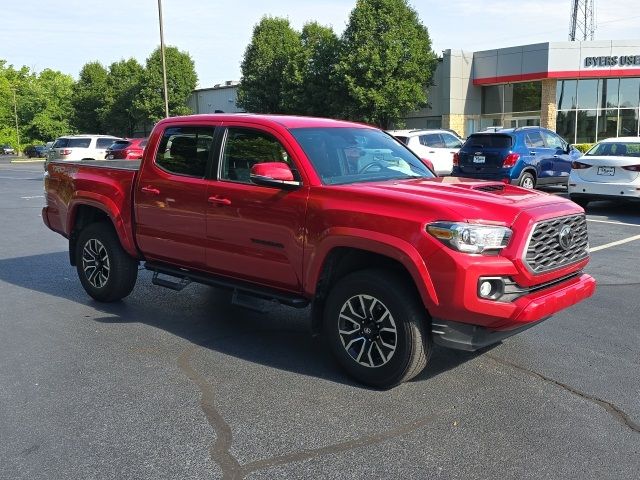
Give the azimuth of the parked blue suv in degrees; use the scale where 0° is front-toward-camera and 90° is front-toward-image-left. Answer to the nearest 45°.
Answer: approximately 225°

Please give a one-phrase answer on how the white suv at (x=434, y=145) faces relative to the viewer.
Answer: facing away from the viewer and to the right of the viewer

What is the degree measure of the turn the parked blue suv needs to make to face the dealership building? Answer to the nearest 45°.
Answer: approximately 45° to its left

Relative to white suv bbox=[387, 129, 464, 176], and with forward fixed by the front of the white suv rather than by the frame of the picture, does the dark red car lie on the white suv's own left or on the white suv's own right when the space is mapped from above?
on the white suv's own left

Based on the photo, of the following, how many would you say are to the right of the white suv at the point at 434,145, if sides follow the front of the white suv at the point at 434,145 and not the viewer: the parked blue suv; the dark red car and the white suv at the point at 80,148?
1

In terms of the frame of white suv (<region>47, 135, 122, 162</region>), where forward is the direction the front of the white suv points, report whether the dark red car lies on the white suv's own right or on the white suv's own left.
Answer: on the white suv's own right

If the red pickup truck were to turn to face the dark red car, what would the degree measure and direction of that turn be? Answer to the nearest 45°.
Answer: approximately 135° to its left

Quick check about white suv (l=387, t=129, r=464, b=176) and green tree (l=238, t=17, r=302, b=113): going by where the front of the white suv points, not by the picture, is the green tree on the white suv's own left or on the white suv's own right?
on the white suv's own left

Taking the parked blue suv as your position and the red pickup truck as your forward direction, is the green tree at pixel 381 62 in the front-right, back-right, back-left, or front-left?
back-right

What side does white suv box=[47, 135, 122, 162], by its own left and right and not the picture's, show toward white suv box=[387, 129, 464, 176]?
right

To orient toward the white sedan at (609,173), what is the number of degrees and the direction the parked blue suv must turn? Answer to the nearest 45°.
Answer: approximately 90° to its right

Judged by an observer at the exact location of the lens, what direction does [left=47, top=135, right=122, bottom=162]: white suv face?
facing away from the viewer and to the right of the viewer

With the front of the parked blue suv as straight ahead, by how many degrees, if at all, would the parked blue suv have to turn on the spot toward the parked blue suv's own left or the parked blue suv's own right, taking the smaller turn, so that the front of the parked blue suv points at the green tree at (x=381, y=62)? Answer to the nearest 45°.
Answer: approximately 45° to the parked blue suv's own left

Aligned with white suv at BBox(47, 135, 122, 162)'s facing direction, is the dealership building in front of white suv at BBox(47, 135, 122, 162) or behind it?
in front

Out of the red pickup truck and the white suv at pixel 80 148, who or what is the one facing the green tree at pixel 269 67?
the white suv
